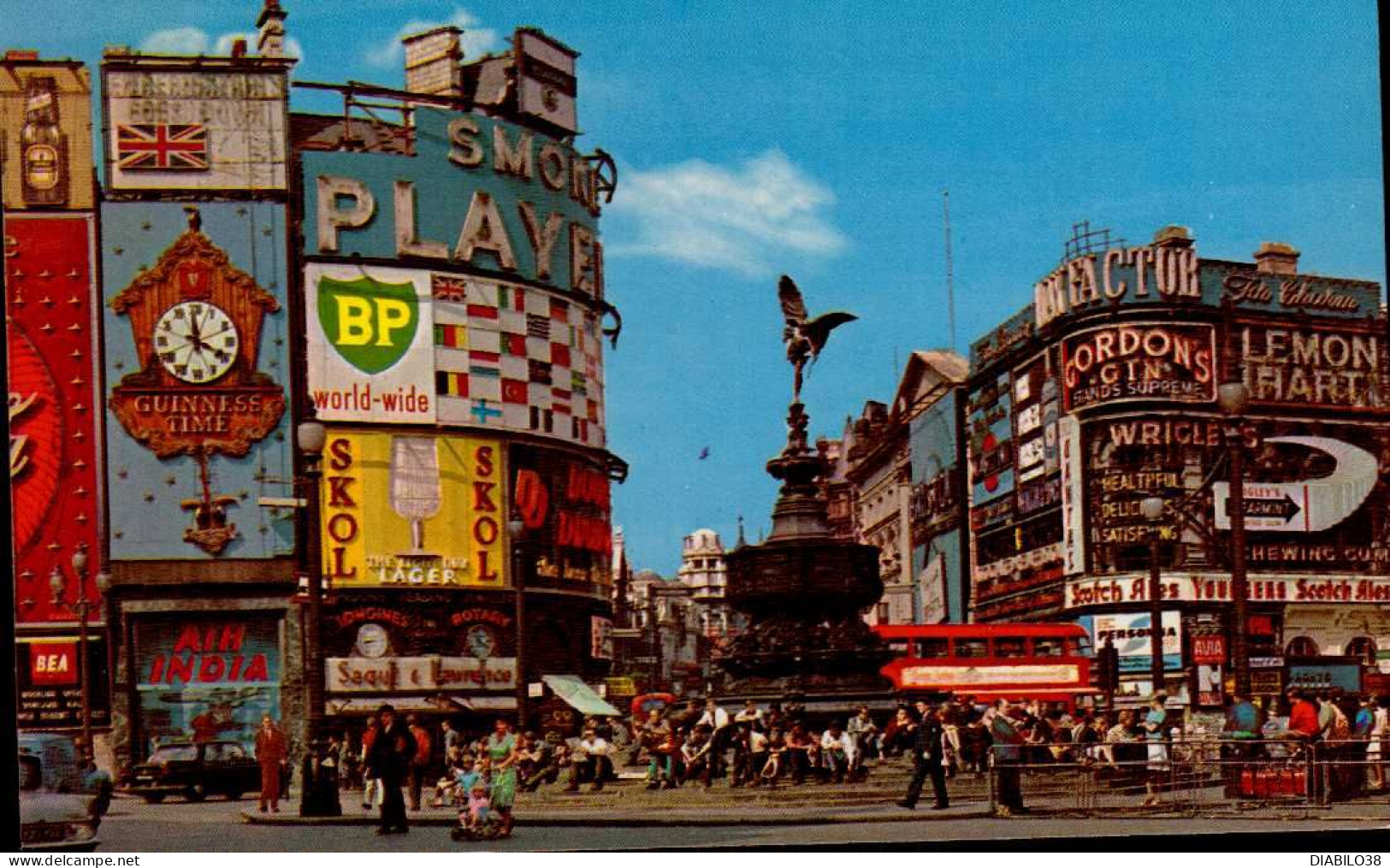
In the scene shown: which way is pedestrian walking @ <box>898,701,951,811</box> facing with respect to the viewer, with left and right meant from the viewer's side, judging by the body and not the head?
facing to the left of the viewer

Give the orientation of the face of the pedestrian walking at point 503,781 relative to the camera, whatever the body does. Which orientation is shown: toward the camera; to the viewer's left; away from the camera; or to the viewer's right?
toward the camera

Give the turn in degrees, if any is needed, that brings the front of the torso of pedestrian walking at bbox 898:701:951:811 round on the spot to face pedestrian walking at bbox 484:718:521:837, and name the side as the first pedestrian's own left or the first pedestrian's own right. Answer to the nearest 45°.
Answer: approximately 45° to the first pedestrian's own left
